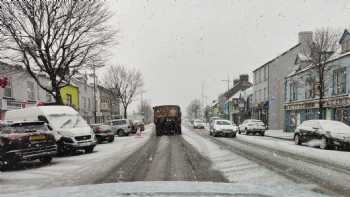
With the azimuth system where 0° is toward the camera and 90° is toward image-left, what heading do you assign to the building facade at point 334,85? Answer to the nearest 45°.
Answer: approximately 45°

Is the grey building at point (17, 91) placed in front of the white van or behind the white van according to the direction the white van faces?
behind

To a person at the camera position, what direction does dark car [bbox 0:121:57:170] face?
facing away from the viewer and to the left of the viewer
